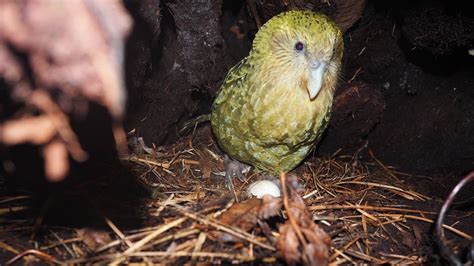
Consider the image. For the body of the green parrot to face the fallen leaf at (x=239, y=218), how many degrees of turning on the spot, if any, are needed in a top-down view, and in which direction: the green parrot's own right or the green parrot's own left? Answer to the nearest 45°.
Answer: approximately 45° to the green parrot's own right

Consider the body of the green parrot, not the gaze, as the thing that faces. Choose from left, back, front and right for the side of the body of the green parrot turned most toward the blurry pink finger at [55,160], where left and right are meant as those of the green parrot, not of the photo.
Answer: right

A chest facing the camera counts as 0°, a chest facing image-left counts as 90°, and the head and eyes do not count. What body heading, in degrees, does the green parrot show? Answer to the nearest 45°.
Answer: approximately 315°

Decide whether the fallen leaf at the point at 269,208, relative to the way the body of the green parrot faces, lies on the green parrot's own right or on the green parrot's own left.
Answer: on the green parrot's own right
